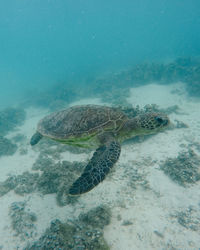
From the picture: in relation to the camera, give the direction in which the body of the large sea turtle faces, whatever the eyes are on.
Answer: to the viewer's right

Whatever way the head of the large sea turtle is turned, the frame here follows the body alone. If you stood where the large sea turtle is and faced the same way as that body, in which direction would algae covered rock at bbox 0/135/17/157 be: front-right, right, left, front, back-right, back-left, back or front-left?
back-left

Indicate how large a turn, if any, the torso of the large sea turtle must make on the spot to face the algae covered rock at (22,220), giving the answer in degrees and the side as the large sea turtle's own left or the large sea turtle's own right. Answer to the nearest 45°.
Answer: approximately 135° to the large sea turtle's own right

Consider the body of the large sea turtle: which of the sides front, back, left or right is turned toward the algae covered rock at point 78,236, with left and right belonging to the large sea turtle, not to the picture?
right

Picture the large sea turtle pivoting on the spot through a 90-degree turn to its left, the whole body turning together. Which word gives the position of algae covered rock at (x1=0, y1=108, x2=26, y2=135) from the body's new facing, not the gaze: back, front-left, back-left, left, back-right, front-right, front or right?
front-left
